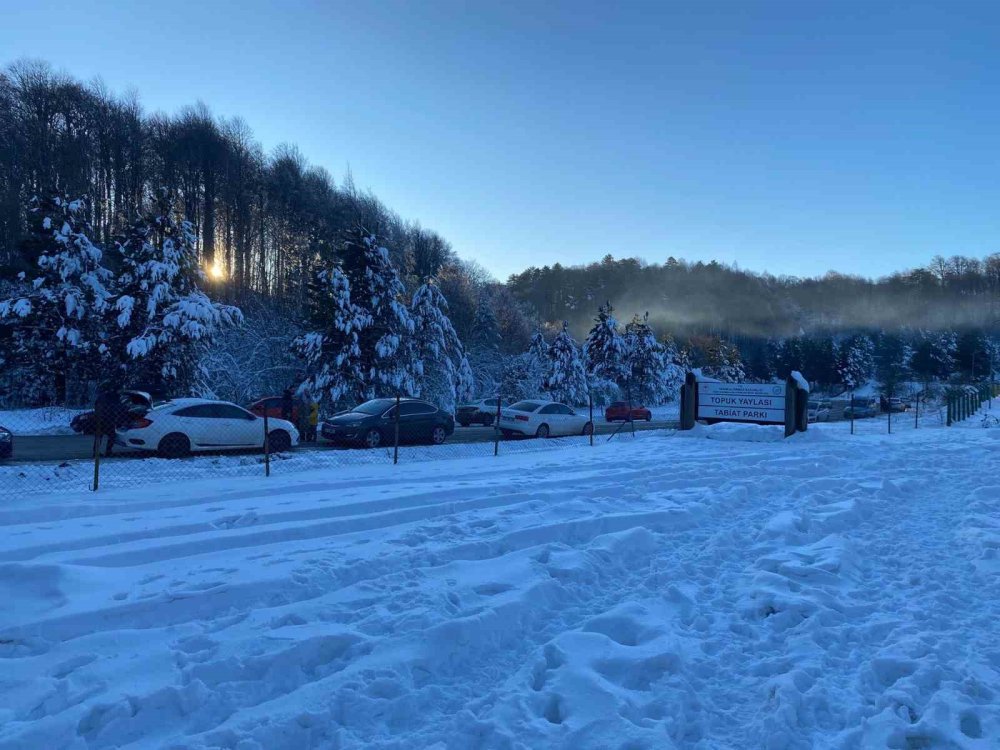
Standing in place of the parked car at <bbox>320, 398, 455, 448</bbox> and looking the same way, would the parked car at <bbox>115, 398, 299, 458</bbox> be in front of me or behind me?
in front

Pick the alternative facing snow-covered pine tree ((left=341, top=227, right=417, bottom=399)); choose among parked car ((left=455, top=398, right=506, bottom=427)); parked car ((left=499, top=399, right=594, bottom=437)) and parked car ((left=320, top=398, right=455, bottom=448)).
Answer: parked car ((left=455, top=398, right=506, bottom=427))

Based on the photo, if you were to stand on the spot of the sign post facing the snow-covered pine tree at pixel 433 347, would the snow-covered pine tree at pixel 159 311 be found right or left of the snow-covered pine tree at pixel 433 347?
left

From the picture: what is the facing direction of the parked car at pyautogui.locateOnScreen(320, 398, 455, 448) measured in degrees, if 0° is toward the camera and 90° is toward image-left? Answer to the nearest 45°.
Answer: approximately 45°

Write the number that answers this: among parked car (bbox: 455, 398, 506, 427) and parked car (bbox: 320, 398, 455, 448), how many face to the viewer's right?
0

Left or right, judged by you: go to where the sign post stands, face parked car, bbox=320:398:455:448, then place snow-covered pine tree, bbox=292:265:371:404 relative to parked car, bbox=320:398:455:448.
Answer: right
